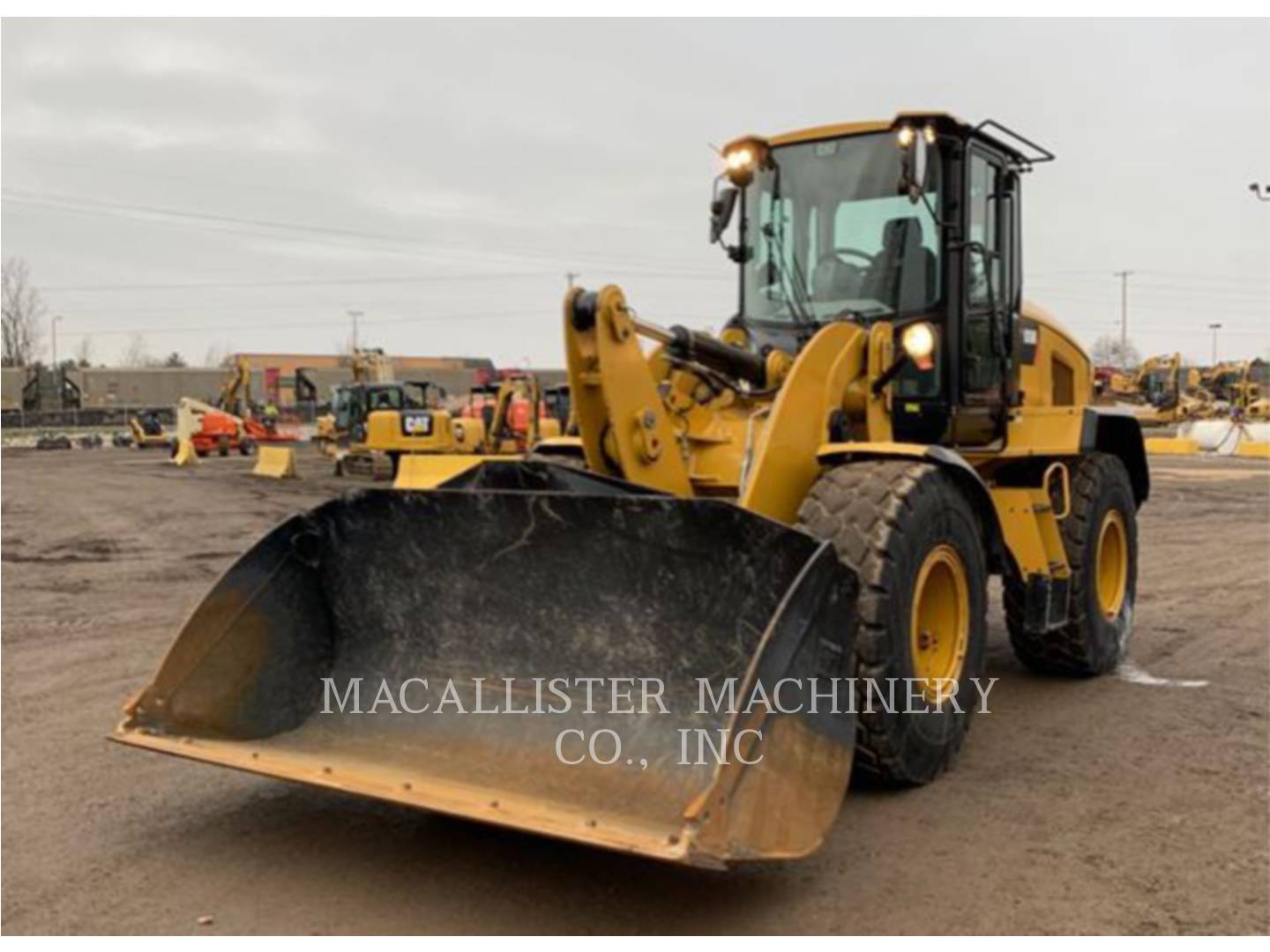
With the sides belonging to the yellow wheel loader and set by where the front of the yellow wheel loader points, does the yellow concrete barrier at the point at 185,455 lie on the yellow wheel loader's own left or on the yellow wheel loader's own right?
on the yellow wheel loader's own right

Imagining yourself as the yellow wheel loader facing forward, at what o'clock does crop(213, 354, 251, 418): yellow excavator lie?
The yellow excavator is roughly at 4 o'clock from the yellow wheel loader.

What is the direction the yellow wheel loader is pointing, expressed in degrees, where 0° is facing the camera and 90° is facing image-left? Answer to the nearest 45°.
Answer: approximately 45°

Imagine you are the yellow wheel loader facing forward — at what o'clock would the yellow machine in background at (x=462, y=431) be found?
The yellow machine in background is roughly at 4 o'clock from the yellow wheel loader.

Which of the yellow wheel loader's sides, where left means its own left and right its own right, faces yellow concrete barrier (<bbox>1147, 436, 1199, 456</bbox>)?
back

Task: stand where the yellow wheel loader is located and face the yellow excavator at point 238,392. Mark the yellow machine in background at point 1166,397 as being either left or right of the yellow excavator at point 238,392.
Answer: right

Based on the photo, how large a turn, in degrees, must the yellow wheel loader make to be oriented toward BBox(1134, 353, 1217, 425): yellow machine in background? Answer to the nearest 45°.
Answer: approximately 180°

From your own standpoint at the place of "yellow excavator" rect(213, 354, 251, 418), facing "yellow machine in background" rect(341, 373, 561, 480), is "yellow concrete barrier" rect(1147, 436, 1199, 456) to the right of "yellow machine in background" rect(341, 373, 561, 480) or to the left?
left

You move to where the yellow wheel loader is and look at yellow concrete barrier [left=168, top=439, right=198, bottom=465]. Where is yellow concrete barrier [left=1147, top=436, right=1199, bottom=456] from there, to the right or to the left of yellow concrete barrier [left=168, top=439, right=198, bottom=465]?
right

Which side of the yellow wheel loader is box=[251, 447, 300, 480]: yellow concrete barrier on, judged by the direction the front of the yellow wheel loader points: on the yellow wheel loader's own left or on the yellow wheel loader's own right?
on the yellow wheel loader's own right
